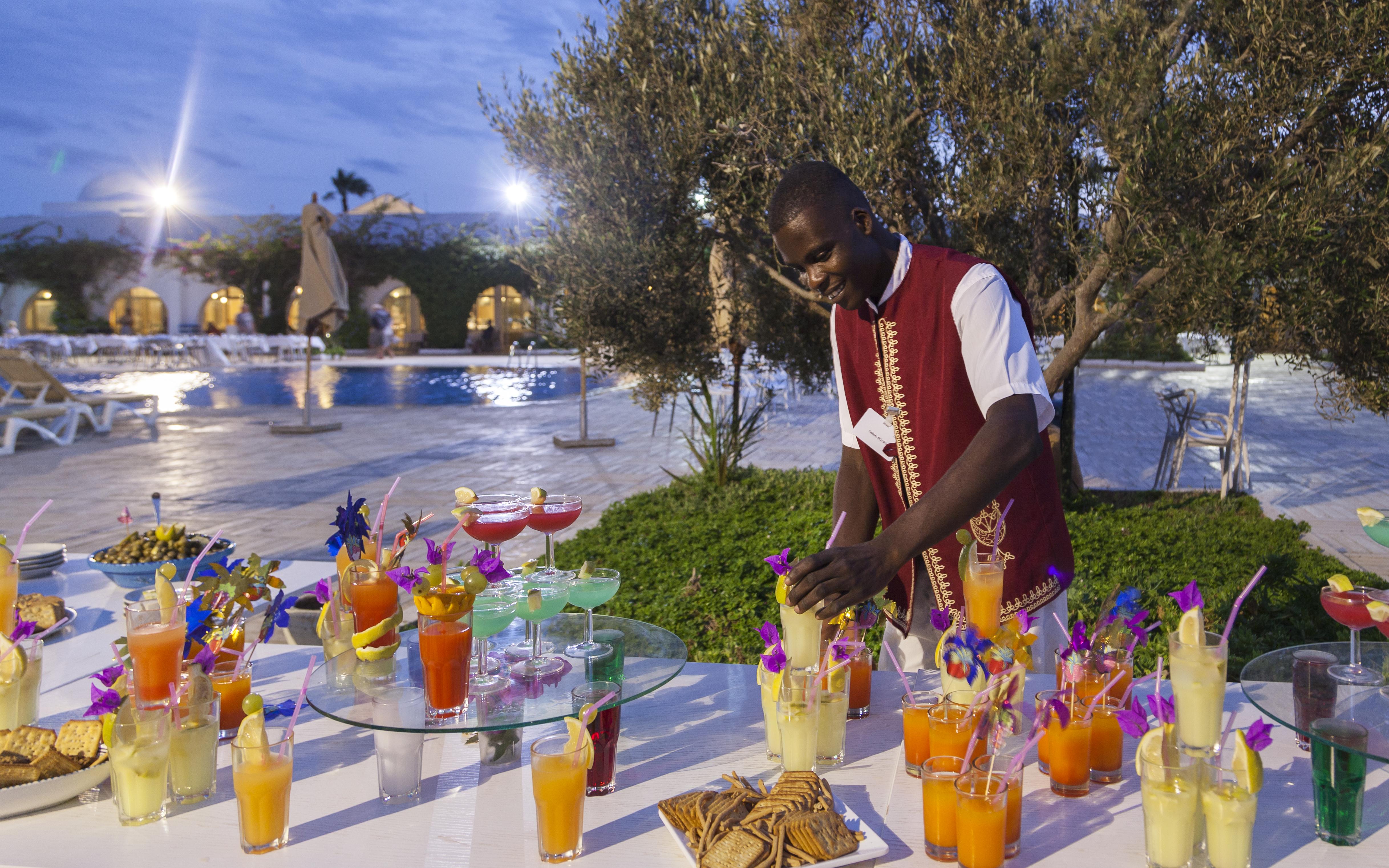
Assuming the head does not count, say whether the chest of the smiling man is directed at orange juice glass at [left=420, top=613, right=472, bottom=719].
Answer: yes

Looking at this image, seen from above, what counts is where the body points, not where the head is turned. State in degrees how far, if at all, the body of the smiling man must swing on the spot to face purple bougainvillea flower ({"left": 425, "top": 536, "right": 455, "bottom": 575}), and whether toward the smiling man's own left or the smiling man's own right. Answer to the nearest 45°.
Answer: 0° — they already face it

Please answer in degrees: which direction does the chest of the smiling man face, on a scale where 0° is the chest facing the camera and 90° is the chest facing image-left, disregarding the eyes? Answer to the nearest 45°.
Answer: approximately 45°

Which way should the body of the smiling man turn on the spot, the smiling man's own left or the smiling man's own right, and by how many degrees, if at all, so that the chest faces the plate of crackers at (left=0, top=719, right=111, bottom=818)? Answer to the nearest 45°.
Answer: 0° — they already face it

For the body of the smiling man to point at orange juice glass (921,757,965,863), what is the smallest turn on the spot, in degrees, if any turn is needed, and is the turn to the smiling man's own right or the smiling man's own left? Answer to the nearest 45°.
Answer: approximately 45° to the smiling man's own left

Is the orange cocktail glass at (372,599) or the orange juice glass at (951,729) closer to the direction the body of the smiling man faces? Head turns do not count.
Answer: the orange cocktail glass

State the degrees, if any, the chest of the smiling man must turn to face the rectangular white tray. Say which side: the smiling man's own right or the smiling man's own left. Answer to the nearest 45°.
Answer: approximately 45° to the smiling man's own left

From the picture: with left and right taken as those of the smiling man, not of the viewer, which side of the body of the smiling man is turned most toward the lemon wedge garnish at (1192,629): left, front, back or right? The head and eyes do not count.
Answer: left

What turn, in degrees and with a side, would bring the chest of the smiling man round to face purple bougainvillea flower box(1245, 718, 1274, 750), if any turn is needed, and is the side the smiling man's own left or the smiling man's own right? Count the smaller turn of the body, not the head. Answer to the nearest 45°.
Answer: approximately 90° to the smiling man's own left

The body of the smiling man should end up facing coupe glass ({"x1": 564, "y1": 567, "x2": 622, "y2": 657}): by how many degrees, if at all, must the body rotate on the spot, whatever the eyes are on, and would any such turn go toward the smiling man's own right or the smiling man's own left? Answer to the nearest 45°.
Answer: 0° — they already face it
